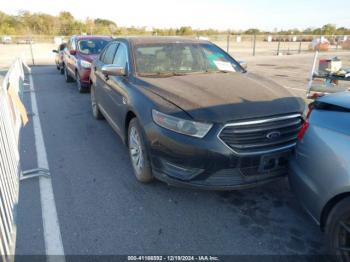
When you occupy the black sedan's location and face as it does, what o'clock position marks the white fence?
The white fence is roughly at 4 o'clock from the black sedan.

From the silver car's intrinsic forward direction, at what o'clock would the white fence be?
The white fence is roughly at 4 o'clock from the silver car.

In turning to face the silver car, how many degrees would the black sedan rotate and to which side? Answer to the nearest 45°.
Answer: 0° — it already faces it

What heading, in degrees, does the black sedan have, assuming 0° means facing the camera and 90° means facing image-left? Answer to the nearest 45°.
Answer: approximately 315°

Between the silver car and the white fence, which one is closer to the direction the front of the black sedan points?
the silver car
